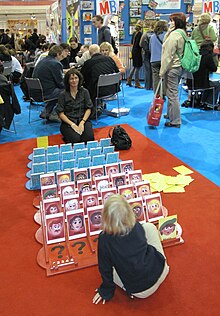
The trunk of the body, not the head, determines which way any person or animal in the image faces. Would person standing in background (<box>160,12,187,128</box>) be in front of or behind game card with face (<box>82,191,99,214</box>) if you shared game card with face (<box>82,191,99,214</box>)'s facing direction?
behind

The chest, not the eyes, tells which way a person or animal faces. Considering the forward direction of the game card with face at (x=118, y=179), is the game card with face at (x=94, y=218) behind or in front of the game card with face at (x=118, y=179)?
in front

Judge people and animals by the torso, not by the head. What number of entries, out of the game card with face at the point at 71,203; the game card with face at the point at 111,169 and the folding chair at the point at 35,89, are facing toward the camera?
2

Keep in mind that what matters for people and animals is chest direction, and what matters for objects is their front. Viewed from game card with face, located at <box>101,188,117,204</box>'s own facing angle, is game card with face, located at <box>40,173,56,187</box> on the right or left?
on its right
